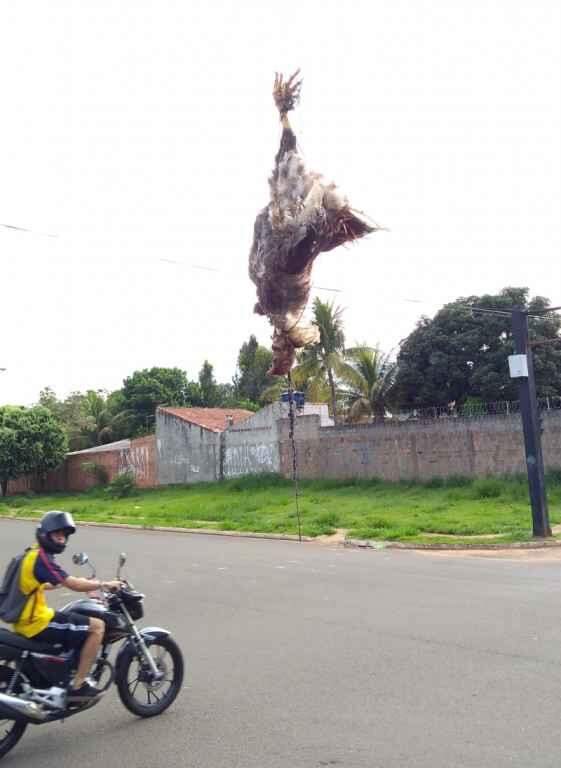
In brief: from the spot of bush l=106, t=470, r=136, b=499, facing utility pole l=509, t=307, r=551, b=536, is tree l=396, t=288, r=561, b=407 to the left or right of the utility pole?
left

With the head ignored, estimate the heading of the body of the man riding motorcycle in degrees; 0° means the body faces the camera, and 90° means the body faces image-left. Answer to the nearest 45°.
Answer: approximately 270°

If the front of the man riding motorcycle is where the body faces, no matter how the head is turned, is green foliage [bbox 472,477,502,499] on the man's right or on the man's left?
on the man's left

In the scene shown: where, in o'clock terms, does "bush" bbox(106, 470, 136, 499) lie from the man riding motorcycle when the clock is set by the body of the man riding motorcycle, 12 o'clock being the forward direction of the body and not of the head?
The bush is roughly at 9 o'clock from the man riding motorcycle.

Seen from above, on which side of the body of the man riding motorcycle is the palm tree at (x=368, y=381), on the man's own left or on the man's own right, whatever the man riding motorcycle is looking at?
on the man's own left

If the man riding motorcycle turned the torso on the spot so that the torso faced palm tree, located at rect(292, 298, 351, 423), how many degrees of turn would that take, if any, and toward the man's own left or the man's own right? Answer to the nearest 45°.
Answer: approximately 90° to the man's own left

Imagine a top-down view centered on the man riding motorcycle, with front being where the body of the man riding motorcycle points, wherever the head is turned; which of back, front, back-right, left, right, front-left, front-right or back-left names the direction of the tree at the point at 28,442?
left
